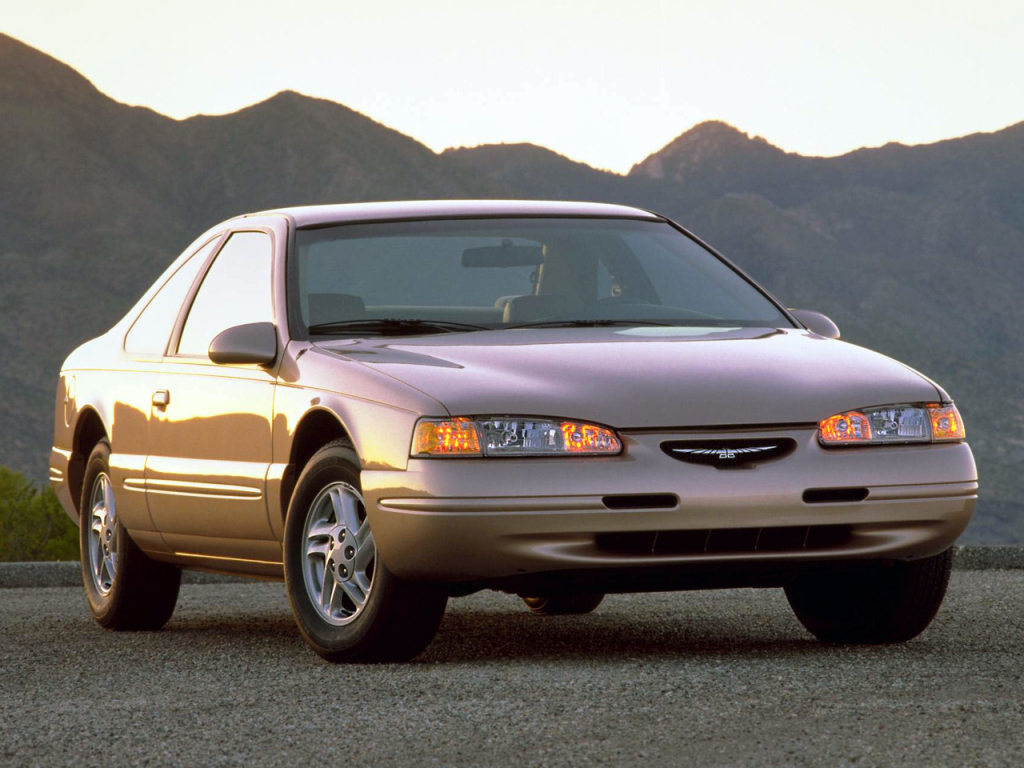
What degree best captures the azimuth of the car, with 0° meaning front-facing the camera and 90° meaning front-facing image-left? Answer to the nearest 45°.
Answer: approximately 315°

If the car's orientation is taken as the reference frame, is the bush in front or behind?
behind
